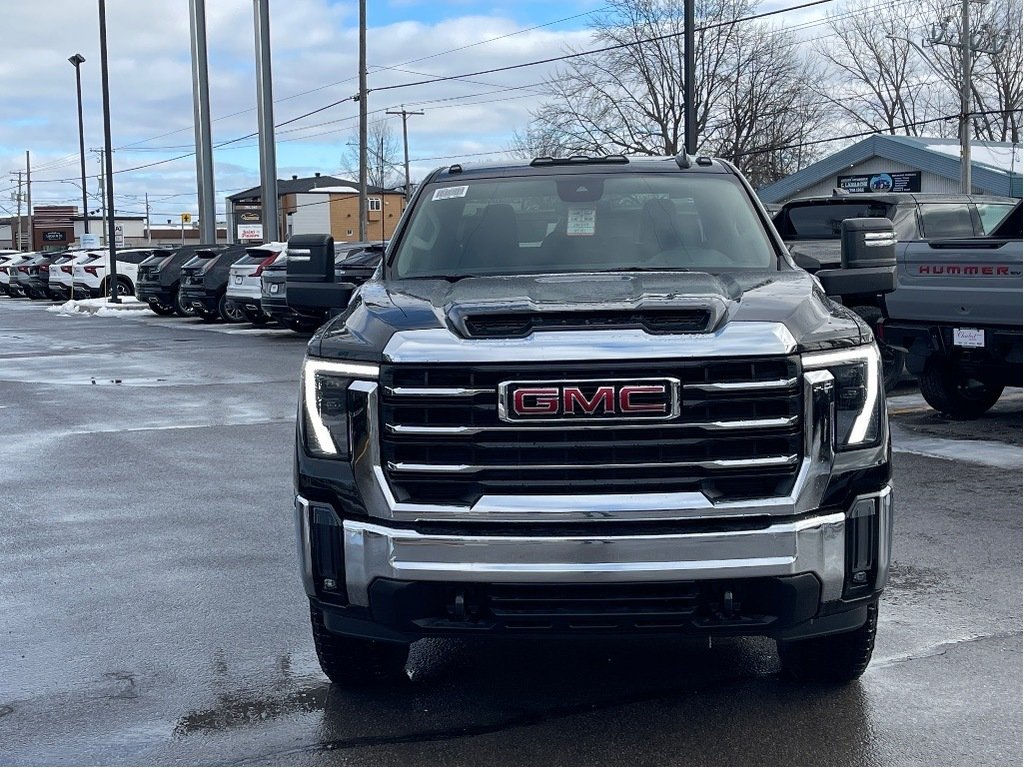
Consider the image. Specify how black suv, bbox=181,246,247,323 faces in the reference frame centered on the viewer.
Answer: facing away from the viewer and to the right of the viewer

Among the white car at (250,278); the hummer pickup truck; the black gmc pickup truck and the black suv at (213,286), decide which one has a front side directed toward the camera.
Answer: the black gmc pickup truck

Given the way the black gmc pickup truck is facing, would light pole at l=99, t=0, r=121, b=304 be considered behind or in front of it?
behind

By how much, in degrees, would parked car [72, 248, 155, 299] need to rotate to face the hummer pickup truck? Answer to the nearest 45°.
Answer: approximately 135° to its right

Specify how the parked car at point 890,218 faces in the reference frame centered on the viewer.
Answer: facing away from the viewer and to the right of the viewer

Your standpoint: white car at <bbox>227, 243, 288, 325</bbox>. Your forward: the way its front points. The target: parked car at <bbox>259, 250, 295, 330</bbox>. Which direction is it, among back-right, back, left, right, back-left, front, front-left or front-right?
back-right

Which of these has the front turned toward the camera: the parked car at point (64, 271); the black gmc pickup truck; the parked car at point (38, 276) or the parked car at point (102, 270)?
the black gmc pickup truck

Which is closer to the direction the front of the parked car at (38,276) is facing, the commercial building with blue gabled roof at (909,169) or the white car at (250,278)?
the commercial building with blue gabled roof

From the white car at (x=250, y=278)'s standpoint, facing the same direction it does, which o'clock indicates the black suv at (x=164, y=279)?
The black suv is roughly at 10 o'clock from the white car.

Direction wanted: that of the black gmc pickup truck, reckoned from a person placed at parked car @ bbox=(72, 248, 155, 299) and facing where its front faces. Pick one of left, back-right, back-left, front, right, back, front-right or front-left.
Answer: back-right

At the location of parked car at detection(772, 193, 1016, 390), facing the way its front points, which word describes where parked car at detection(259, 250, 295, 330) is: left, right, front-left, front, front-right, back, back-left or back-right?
left
